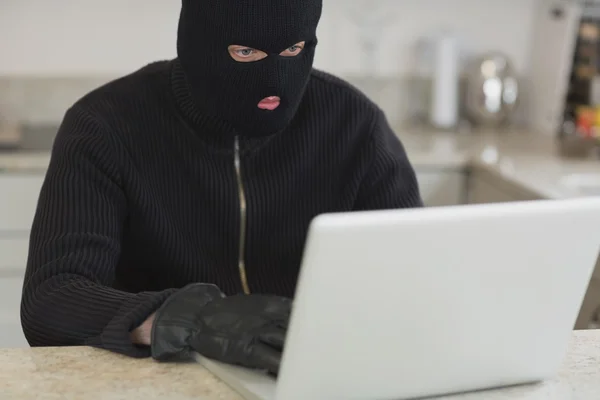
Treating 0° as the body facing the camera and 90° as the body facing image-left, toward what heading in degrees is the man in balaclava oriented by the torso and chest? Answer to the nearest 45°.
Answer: approximately 315°

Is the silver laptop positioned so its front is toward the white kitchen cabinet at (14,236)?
yes

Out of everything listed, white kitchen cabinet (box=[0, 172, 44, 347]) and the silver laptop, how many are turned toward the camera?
1

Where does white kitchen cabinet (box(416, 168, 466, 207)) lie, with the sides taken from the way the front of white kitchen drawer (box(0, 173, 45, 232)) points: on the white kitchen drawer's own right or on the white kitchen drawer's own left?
on the white kitchen drawer's own left

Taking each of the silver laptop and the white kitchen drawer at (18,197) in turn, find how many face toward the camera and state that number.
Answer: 1

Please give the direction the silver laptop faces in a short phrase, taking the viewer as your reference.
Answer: facing away from the viewer and to the left of the viewer

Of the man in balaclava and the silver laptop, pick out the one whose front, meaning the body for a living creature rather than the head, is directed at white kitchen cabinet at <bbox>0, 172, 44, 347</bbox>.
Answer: the silver laptop

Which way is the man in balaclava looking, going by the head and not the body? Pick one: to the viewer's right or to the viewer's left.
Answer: to the viewer's right

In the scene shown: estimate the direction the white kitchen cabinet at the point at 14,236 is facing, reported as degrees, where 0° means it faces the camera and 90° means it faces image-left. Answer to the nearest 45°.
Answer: approximately 0°

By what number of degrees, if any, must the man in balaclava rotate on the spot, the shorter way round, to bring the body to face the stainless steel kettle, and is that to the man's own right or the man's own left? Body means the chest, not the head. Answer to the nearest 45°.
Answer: approximately 90° to the man's own left

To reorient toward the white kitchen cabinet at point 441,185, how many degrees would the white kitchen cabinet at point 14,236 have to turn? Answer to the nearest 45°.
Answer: approximately 90° to its left

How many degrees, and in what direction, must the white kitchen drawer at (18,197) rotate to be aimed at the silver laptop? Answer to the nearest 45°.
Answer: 0° — it already faces it

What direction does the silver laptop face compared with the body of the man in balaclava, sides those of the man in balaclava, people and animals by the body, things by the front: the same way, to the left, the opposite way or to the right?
the opposite way

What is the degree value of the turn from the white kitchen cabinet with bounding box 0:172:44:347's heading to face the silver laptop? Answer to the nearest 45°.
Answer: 0° — it already faces it
